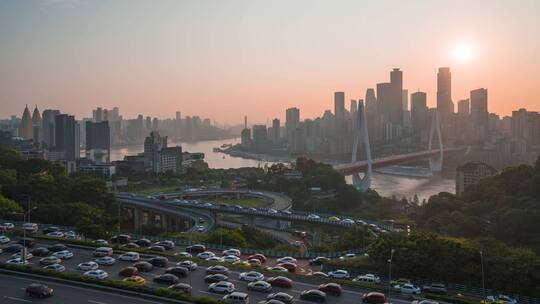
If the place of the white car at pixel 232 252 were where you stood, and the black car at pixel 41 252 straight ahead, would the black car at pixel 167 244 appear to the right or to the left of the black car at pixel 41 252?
right

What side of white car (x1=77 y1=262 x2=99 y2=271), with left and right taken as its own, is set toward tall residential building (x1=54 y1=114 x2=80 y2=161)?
right

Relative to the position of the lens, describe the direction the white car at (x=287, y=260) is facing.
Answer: facing to the left of the viewer

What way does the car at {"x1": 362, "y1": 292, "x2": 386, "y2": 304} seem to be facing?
to the viewer's left

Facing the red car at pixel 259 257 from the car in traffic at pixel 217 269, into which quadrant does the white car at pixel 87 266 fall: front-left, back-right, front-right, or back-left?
back-left

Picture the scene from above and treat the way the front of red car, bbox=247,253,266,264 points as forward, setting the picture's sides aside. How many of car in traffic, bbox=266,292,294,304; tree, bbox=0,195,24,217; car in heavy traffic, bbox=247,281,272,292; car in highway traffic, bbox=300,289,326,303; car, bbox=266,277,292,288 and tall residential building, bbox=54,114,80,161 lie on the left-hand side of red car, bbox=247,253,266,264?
4

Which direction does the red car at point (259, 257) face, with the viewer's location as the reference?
facing to the left of the viewer

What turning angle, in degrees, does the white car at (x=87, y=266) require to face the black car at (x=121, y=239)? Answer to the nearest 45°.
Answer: approximately 90° to its right

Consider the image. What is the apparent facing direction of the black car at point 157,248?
to the viewer's left

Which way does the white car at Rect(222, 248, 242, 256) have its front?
to the viewer's left

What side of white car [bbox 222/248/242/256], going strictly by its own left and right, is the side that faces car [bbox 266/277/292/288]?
left

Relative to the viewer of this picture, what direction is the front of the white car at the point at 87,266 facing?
facing to the left of the viewer

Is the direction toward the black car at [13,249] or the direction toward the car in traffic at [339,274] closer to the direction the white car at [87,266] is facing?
the black car

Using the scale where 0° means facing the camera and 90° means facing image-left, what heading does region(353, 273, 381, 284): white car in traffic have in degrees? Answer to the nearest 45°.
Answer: approximately 90°
